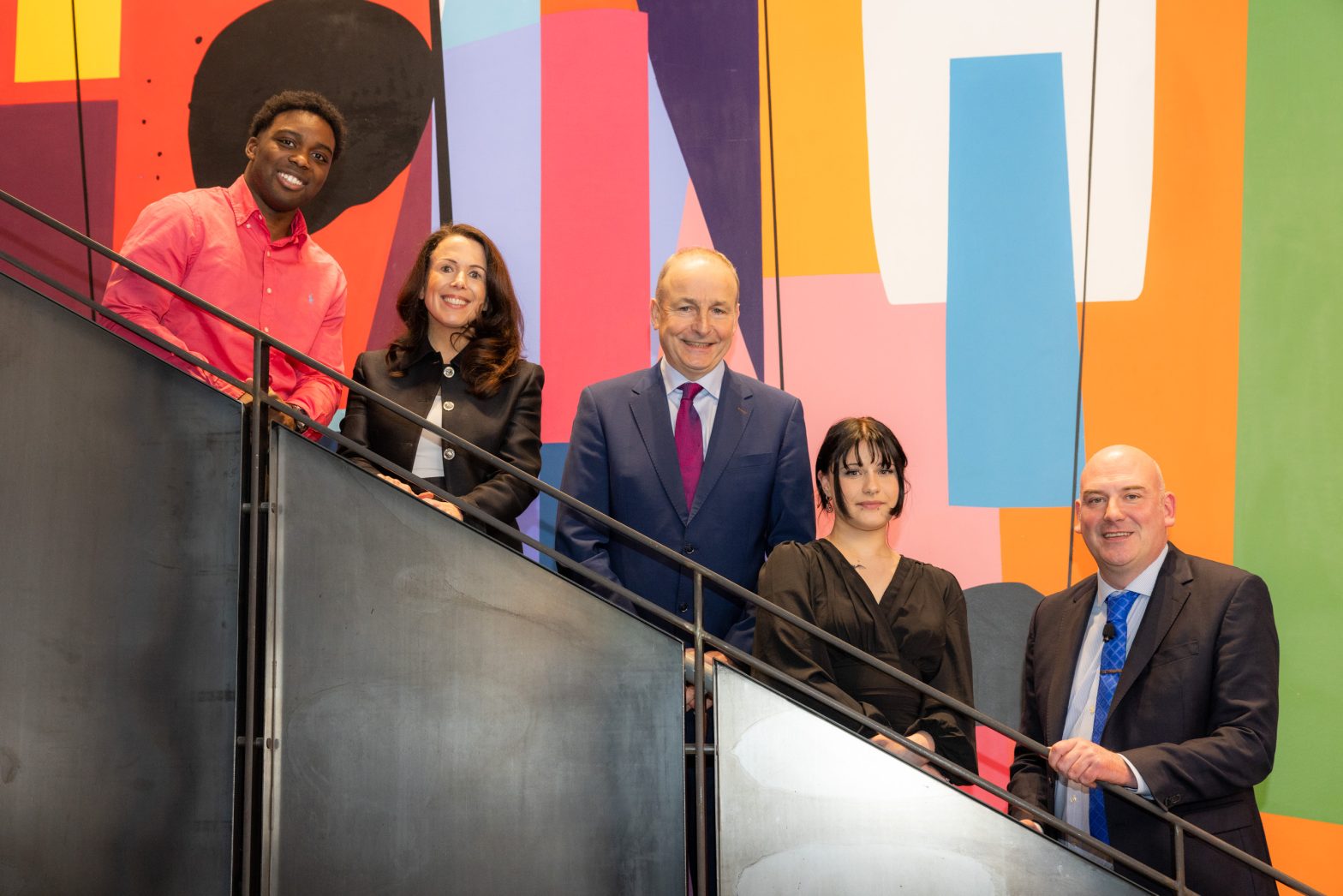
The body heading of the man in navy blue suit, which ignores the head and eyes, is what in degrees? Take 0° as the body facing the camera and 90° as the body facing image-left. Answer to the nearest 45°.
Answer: approximately 0°

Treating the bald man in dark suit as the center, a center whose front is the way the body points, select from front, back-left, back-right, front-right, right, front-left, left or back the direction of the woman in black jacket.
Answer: front-right

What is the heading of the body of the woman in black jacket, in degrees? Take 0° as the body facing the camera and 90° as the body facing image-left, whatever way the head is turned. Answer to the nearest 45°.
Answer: approximately 0°

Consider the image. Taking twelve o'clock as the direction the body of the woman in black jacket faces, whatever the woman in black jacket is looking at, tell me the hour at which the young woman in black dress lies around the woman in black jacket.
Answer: The young woman in black dress is roughly at 10 o'clock from the woman in black jacket.

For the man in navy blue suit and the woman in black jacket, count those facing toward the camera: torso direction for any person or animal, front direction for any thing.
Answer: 2

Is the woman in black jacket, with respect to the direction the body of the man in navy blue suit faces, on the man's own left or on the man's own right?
on the man's own right

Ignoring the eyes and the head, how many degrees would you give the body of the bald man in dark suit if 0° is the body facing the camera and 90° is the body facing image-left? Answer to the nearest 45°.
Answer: approximately 45°

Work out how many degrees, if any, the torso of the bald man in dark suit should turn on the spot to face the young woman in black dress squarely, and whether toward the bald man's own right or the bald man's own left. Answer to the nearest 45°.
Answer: approximately 45° to the bald man's own right

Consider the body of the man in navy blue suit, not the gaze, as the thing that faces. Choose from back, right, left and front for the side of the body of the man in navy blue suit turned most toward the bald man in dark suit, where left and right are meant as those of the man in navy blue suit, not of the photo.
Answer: left
